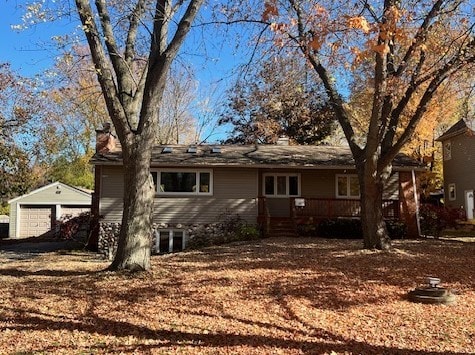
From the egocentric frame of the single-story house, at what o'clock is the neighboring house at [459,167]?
The neighboring house is roughly at 8 o'clock from the single-story house.

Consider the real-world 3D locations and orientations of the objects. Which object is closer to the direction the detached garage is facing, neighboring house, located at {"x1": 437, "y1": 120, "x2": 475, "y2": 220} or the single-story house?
the single-story house

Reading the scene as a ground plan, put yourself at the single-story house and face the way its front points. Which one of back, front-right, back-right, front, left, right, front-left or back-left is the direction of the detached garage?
back-right

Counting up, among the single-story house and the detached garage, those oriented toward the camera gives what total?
2

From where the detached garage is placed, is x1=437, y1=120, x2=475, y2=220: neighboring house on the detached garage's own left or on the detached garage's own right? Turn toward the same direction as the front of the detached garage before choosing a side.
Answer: on the detached garage's own left

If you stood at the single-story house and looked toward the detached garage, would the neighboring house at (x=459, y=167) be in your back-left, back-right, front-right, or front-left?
back-right

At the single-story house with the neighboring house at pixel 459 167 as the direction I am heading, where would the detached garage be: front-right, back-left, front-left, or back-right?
back-left

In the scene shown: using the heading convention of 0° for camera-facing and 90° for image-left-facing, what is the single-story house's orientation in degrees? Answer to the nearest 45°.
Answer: approximately 0°
